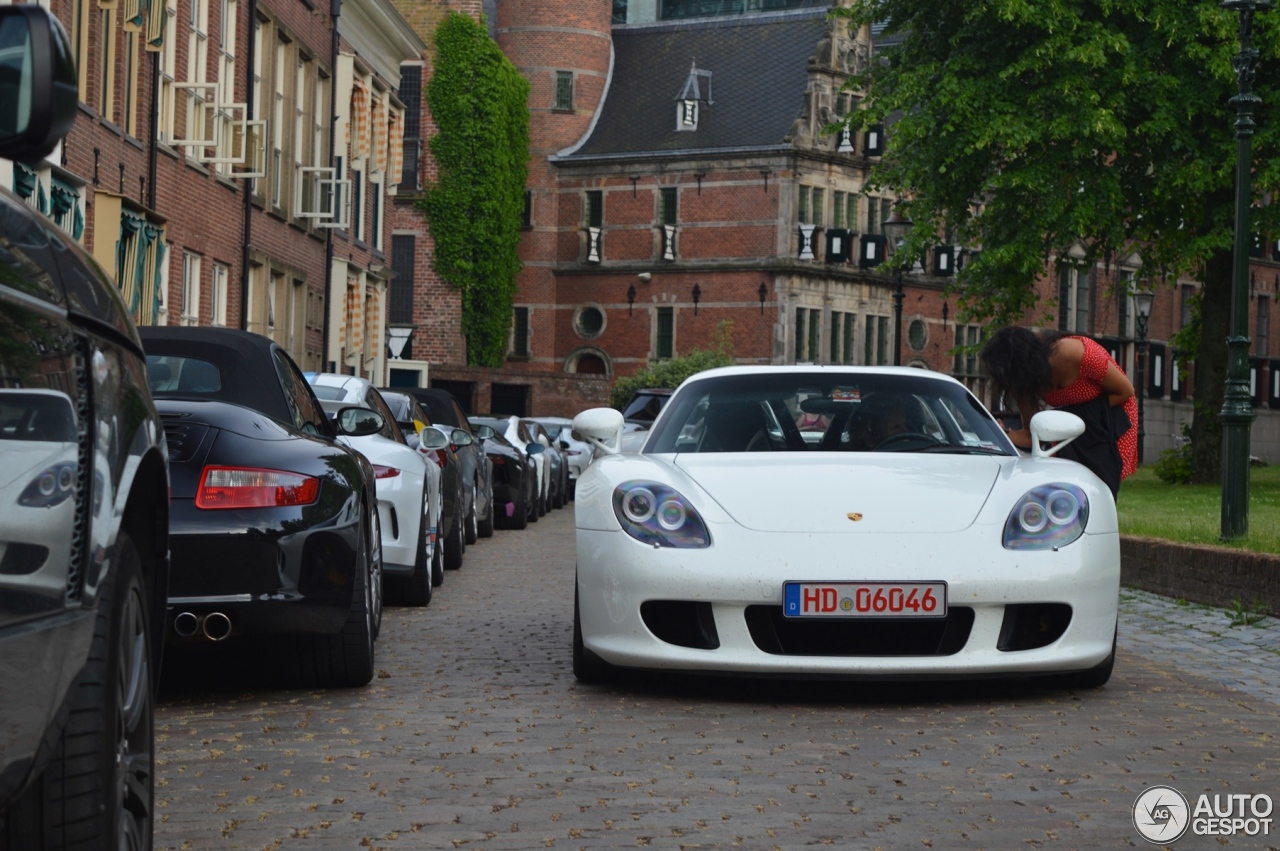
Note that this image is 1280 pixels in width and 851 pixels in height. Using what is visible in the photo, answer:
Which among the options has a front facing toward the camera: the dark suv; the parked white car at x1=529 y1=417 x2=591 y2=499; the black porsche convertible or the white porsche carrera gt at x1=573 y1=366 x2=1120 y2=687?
the white porsche carrera gt

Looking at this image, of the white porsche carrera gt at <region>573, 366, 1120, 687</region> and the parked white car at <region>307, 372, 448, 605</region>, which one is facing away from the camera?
the parked white car

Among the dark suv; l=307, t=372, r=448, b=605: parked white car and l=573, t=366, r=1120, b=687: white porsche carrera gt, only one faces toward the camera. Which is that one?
the white porsche carrera gt

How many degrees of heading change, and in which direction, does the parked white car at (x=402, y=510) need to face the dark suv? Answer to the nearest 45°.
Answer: approximately 180°

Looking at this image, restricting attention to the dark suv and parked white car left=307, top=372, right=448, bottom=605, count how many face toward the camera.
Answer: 0

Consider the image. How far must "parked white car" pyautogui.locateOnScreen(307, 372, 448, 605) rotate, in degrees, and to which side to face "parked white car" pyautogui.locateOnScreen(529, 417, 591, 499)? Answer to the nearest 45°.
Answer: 0° — it already faces it

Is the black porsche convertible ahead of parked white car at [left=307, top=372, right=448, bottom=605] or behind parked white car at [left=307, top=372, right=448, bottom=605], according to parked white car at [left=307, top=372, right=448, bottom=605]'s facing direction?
behind

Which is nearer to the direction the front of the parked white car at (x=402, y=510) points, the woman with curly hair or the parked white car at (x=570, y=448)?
the parked white car

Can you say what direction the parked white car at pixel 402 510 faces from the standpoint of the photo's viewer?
facing away from the viewer

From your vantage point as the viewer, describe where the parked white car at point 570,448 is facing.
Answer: facing away from the viewer

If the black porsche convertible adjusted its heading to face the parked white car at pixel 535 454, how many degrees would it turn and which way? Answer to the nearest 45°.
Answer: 0° — it already faces it

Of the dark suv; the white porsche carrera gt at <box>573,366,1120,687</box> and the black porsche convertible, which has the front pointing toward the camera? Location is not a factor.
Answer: the white porsche carrera gt

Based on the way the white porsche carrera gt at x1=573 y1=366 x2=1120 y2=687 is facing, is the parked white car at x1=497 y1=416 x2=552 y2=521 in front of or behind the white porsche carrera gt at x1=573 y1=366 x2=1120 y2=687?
behind
